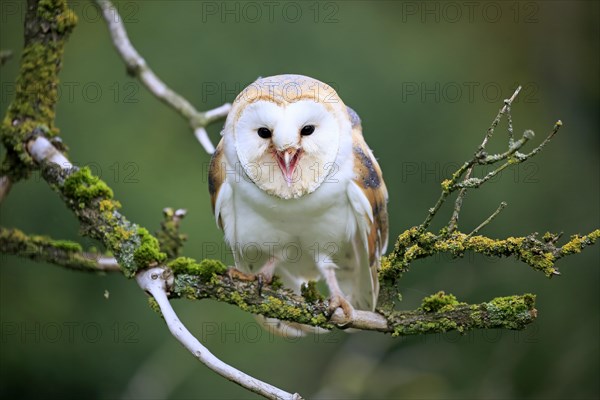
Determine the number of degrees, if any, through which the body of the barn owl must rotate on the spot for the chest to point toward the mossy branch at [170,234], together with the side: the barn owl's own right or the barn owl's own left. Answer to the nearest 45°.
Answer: approximately 135° to the barn owl's own right

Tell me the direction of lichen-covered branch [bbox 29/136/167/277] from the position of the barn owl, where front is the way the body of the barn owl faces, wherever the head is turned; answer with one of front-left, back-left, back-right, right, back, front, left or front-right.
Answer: right

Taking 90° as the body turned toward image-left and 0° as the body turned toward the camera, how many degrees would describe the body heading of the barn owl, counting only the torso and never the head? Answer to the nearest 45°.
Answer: approximately 0°

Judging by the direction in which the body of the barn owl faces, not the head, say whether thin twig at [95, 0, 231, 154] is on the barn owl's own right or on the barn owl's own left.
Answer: on the barn owl's own right

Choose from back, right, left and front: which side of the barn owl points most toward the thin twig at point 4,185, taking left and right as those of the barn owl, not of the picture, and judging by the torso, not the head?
right

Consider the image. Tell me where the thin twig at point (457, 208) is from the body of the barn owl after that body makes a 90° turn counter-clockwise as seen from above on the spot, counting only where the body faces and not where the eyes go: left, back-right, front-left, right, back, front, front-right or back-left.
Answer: front-right

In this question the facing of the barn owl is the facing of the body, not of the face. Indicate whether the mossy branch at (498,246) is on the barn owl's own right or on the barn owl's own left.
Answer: on the barn owl's own left

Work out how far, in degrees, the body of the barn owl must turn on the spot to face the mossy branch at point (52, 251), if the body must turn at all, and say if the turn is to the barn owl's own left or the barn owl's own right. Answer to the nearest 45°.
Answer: approximately 90° to the barn owl's own right
